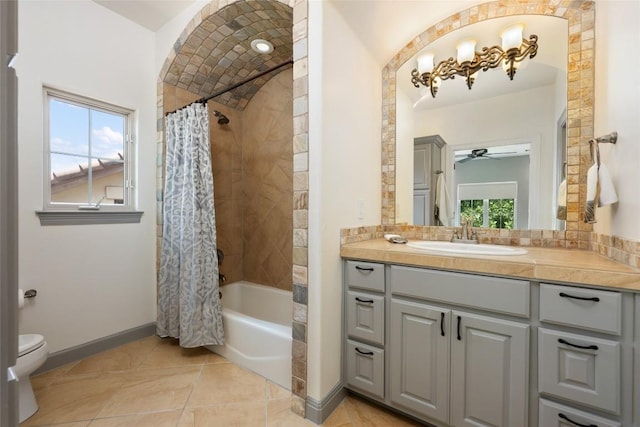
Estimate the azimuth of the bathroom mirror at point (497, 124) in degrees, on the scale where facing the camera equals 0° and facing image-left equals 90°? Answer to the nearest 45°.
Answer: approximately 45°

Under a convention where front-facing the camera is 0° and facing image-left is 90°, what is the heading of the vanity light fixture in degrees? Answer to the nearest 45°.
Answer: approximately 45°

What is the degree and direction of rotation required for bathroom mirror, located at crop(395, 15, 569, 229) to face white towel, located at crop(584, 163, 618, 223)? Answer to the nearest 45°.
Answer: approximately 90° to its left

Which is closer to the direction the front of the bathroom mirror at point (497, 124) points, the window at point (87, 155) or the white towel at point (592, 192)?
the window
